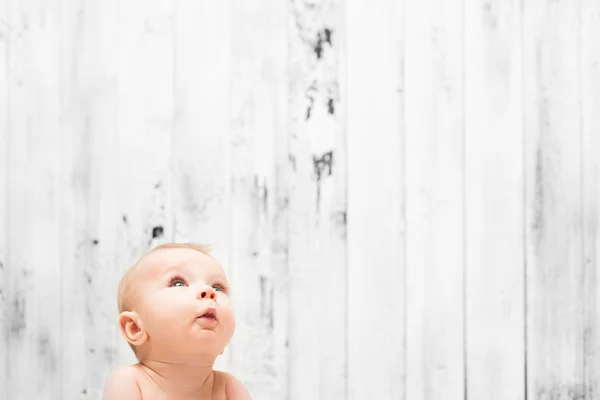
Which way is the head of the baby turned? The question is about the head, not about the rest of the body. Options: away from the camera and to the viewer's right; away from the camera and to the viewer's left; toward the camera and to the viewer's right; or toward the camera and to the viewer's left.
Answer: toward the camera and to the viewer's right

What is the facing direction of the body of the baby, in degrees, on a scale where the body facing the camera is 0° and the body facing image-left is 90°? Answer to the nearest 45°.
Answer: approximately 315°
